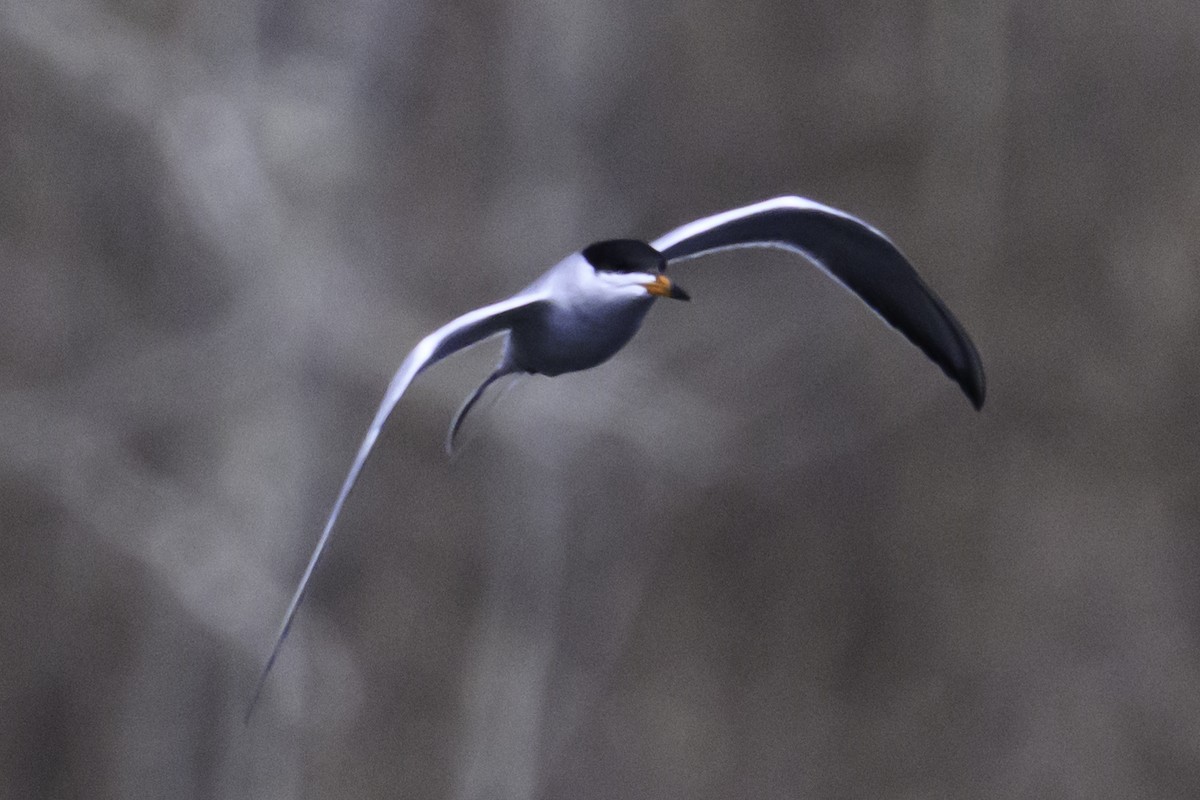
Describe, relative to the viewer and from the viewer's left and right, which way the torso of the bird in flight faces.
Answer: facing the viewer and to the right of the viewer
